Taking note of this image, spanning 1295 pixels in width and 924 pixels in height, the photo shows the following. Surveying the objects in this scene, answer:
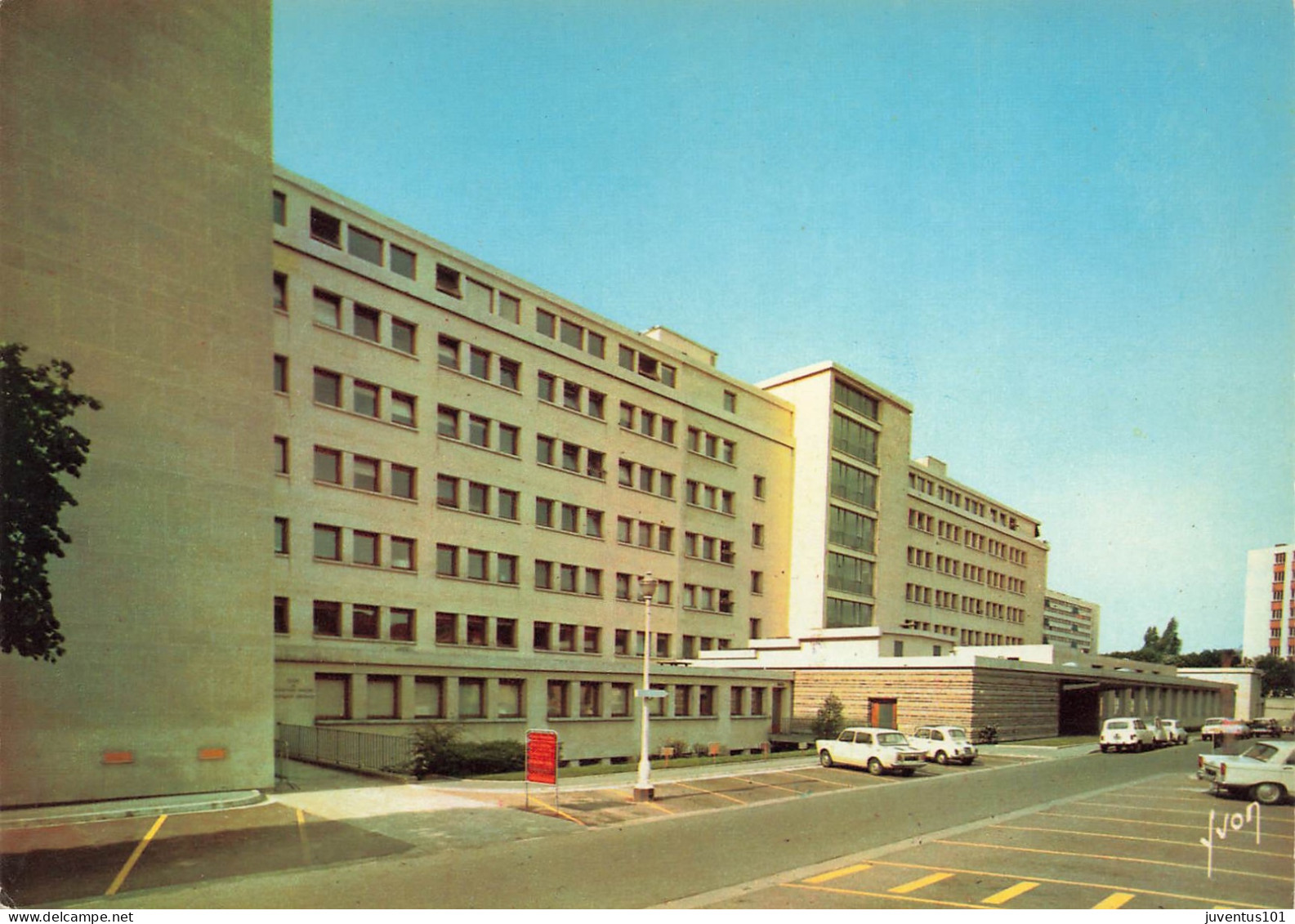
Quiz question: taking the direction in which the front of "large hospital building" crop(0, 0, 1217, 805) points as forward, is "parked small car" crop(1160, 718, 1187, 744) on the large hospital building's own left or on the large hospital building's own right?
on the large hospital building's own left

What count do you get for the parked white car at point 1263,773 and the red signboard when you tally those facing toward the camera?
1

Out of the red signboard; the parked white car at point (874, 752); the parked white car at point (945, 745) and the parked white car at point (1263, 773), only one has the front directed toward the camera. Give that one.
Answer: the red signboard
